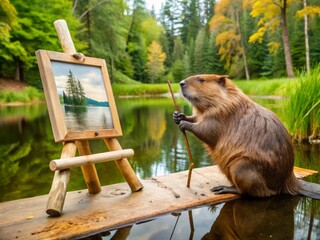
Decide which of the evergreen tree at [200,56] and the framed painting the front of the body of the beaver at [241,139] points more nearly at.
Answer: the framed painting

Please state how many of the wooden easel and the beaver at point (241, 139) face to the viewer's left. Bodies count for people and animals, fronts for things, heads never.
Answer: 1

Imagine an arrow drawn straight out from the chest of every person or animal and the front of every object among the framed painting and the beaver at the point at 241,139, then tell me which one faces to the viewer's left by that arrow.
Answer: the beaver

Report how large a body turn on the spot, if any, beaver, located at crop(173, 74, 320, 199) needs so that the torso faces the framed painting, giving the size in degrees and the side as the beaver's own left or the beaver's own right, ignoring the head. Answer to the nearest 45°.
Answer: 0° — it already faces it

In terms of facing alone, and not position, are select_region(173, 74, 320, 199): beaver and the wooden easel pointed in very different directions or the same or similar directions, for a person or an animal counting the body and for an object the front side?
very different directions

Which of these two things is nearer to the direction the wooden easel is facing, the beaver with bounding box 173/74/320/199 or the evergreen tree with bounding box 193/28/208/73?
the beaver

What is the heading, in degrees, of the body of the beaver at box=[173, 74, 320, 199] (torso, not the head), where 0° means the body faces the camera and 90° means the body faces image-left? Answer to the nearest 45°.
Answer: approximately 90°

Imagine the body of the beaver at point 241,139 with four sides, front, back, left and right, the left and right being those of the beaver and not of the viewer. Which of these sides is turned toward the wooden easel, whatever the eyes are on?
front

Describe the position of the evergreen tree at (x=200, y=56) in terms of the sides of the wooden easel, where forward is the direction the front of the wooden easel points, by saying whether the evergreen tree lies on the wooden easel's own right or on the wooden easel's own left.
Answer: on the wooden easel's own left

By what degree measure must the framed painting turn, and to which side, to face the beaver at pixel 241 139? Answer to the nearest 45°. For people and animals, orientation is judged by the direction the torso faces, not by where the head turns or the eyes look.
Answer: approximately 45° to its left

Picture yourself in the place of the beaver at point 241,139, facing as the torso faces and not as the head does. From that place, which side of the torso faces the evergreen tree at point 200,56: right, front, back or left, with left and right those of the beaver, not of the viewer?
right

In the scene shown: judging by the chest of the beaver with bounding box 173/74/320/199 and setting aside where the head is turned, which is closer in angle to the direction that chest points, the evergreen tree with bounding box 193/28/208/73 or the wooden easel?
the wooden easel

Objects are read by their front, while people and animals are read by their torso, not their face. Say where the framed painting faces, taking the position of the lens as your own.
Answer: facing the viewer and to the right of the viewer
